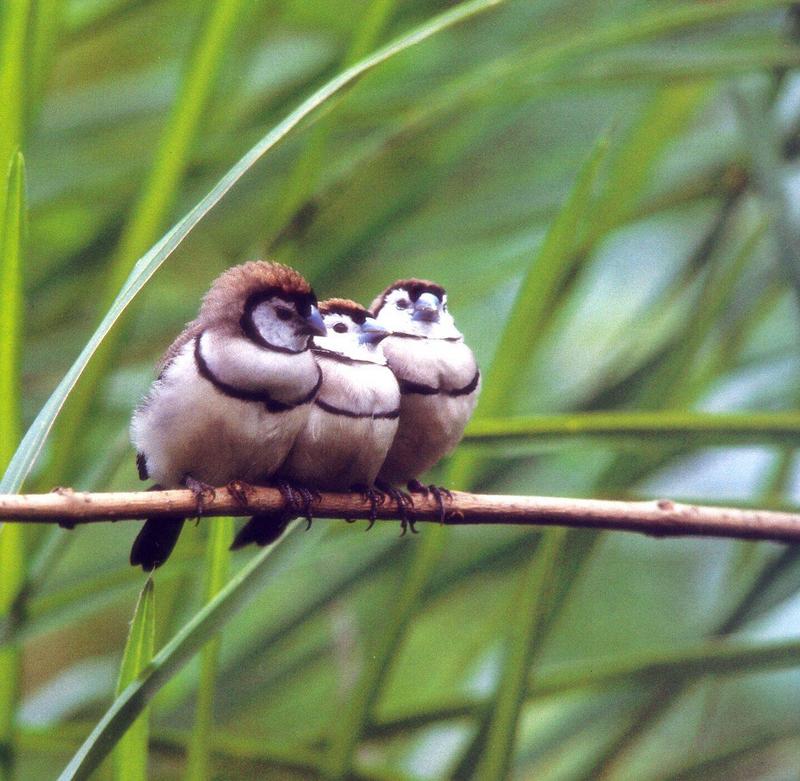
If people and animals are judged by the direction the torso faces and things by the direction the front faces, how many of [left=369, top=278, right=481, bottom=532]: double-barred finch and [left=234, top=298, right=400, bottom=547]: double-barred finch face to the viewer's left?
0

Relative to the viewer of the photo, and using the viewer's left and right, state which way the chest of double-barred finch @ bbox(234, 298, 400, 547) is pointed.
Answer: facing the viewer and to the right of the viewer

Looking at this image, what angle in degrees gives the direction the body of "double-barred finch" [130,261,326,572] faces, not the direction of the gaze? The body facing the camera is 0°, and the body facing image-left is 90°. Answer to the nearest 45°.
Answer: approximately 315°

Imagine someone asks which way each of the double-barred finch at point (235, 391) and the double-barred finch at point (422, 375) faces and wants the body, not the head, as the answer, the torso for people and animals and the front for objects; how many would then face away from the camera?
0

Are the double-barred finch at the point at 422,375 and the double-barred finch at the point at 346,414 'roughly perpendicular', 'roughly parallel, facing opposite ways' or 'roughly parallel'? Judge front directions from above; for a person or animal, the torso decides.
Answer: roughly parallel

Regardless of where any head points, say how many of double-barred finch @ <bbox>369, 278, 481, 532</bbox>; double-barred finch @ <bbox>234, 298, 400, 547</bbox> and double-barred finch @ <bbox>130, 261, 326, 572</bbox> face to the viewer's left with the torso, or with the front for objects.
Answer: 0
